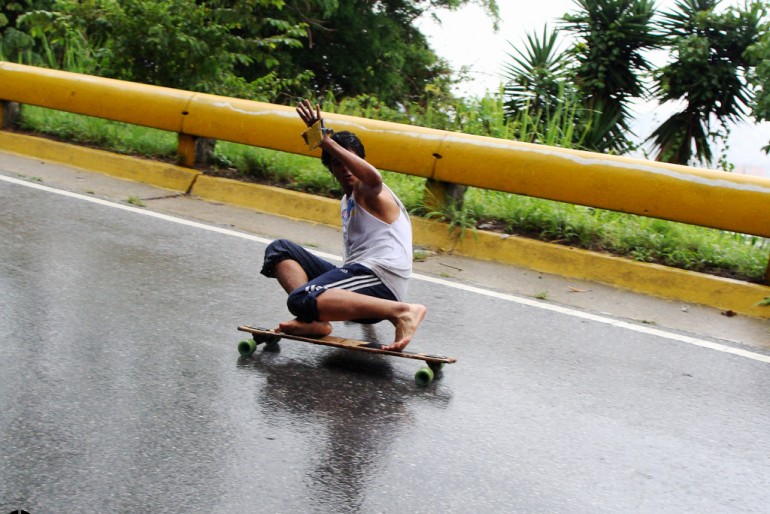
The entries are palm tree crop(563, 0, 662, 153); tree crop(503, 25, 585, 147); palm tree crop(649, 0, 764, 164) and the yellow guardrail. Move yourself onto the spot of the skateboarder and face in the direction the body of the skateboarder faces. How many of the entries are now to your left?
0

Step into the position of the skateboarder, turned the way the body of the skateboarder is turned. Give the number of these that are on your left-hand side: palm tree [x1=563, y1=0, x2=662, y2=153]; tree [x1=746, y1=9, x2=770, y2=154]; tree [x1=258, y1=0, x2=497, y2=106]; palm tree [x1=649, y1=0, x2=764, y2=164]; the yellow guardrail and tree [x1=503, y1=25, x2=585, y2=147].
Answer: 0

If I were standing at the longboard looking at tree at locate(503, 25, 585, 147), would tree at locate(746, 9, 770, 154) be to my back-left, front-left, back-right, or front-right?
front-right

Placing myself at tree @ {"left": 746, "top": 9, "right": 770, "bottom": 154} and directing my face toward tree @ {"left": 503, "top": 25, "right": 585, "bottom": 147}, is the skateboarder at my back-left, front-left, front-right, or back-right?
front-left

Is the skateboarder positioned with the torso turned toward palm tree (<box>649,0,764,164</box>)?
no

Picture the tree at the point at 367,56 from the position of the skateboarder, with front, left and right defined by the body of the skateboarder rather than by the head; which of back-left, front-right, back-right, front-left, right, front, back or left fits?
right

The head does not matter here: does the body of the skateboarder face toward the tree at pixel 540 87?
no

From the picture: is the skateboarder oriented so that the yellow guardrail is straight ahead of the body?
no

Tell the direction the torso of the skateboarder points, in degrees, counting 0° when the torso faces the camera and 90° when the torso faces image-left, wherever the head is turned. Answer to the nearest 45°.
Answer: approximately 90°
